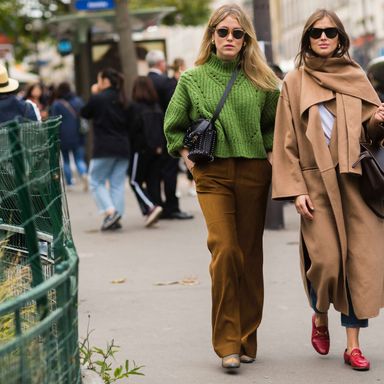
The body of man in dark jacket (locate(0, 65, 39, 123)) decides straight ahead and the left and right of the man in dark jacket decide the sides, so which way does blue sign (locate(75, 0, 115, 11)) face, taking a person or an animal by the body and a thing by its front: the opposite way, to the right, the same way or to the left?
the opposite way

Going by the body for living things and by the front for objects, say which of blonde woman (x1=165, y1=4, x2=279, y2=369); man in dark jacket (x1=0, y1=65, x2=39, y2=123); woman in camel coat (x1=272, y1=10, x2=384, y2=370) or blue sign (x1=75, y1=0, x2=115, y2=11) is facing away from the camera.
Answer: the man in dark jacket

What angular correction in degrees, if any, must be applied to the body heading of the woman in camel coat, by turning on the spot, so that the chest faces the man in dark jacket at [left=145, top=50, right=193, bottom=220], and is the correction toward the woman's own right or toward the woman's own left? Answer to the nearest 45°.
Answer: approximately 180°

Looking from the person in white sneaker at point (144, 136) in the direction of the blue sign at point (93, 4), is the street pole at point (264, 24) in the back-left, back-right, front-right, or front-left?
back-right

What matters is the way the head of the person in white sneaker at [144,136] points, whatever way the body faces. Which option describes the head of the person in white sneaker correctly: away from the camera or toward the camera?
away from the camera

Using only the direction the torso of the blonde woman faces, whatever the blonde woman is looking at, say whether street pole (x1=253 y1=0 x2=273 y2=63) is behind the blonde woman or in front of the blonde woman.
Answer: behind

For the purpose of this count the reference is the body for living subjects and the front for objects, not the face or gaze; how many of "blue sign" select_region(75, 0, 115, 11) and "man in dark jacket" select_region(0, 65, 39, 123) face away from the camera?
1
